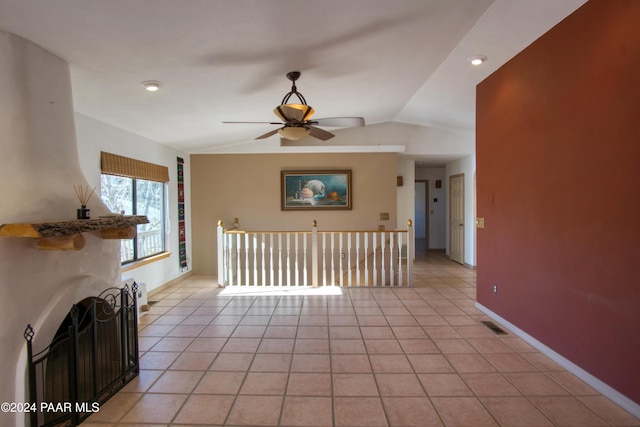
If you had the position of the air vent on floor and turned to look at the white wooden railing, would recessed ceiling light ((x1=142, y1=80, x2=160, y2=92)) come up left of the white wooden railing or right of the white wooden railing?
left

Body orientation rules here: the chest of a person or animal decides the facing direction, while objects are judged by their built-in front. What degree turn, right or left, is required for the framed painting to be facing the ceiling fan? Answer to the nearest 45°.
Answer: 0° — it already faces it

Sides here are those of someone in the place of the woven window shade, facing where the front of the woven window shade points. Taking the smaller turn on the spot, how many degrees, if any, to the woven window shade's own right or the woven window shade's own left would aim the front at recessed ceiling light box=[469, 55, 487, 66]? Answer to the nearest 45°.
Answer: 0° — it already faces it

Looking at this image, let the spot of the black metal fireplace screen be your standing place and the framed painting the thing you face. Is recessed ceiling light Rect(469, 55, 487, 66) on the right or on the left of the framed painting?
right

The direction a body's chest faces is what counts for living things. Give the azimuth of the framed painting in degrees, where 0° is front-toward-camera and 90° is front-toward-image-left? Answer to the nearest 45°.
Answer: approximately 0°

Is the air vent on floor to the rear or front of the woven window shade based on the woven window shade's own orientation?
to the front

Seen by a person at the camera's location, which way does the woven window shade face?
facing the viewer and to the right of the viewer

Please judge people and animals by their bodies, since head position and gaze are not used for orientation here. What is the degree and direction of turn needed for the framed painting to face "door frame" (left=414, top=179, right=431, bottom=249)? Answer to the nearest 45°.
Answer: approximately 135° to its left

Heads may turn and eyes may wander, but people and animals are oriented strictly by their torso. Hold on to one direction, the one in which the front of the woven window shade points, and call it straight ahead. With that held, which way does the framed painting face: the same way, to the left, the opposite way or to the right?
to the right

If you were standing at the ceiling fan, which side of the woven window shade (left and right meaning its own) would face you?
front

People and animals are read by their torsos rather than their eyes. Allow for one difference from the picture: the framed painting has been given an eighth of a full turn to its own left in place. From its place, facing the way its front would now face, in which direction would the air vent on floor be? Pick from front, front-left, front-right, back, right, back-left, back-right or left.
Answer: front

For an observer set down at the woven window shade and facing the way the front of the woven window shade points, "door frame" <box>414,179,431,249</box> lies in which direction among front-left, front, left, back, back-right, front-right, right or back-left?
front-left

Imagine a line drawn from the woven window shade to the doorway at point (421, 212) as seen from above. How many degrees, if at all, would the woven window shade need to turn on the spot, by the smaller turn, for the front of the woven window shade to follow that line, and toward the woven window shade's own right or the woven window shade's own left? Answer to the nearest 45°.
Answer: approximately 45° to the woven window shade's own left

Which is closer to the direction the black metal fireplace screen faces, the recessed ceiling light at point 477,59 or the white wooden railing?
the recessed ceiling light

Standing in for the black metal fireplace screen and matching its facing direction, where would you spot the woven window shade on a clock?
The woven window shade is roughly at 8 o'clock from the black metal fireplace screen.
